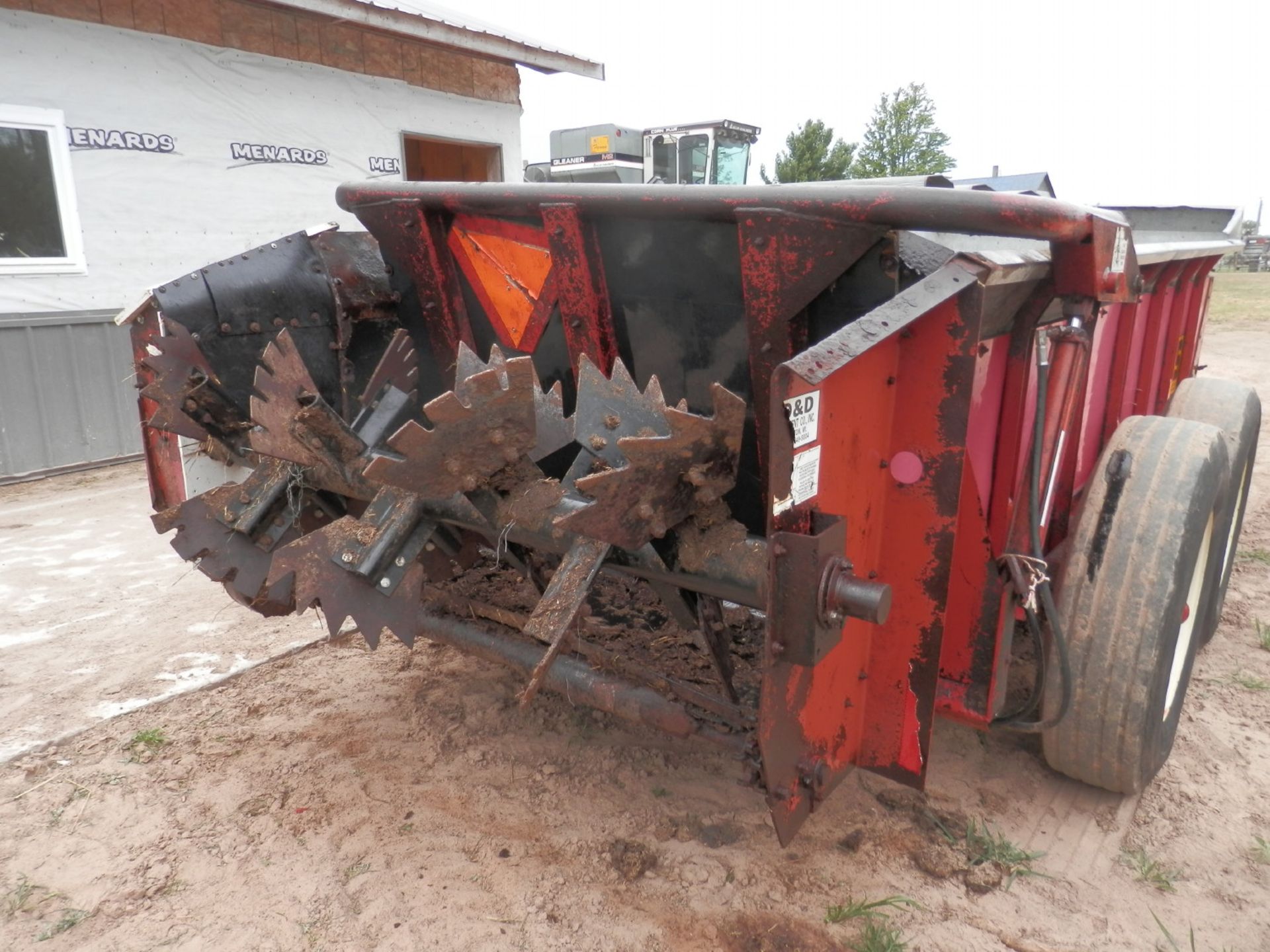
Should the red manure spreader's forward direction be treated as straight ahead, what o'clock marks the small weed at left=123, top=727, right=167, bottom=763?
The small weed is roughly at 8 o'clock from the red manure spreader.

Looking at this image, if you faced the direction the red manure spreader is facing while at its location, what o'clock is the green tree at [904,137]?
The green tree is roughly at 11 o'clock from the red manure spreader.

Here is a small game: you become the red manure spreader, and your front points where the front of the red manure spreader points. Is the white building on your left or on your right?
on your left

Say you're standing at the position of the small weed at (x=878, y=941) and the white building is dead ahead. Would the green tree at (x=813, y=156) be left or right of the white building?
right

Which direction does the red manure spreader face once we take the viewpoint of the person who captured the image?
facing away from the viewer and to the right of the viewer
